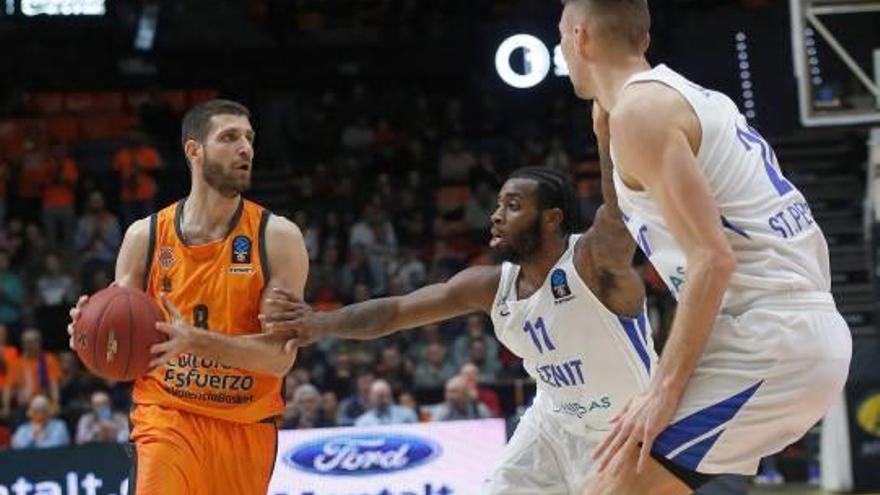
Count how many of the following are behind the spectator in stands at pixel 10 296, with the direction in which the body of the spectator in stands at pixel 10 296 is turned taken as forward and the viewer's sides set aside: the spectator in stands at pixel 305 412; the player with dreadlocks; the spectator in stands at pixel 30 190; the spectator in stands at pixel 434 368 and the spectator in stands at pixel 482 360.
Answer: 1

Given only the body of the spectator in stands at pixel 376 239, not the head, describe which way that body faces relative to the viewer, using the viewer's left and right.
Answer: facing the viewer

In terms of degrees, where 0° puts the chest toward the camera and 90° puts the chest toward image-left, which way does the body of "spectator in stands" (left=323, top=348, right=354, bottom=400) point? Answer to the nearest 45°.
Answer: approximately 0°

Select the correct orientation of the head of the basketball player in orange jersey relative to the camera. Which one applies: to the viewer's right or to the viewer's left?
to the viewer's right

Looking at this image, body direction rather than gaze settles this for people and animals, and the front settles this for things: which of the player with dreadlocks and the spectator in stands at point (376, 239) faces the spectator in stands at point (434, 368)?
the spectator in stands at point (376, 239)

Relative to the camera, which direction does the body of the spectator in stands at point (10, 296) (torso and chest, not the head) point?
toward the camera

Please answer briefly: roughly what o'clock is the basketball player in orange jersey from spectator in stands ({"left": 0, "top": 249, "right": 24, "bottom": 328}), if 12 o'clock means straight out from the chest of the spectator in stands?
The basketball player in orange jersey is roughly at 12 o'clock from the spectator in stands.

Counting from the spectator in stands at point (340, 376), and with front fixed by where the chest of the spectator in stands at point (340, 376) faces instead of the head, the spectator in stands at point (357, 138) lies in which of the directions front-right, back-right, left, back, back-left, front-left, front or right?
back

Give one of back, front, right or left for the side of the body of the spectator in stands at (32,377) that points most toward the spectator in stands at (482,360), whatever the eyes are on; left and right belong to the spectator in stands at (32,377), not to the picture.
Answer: left
